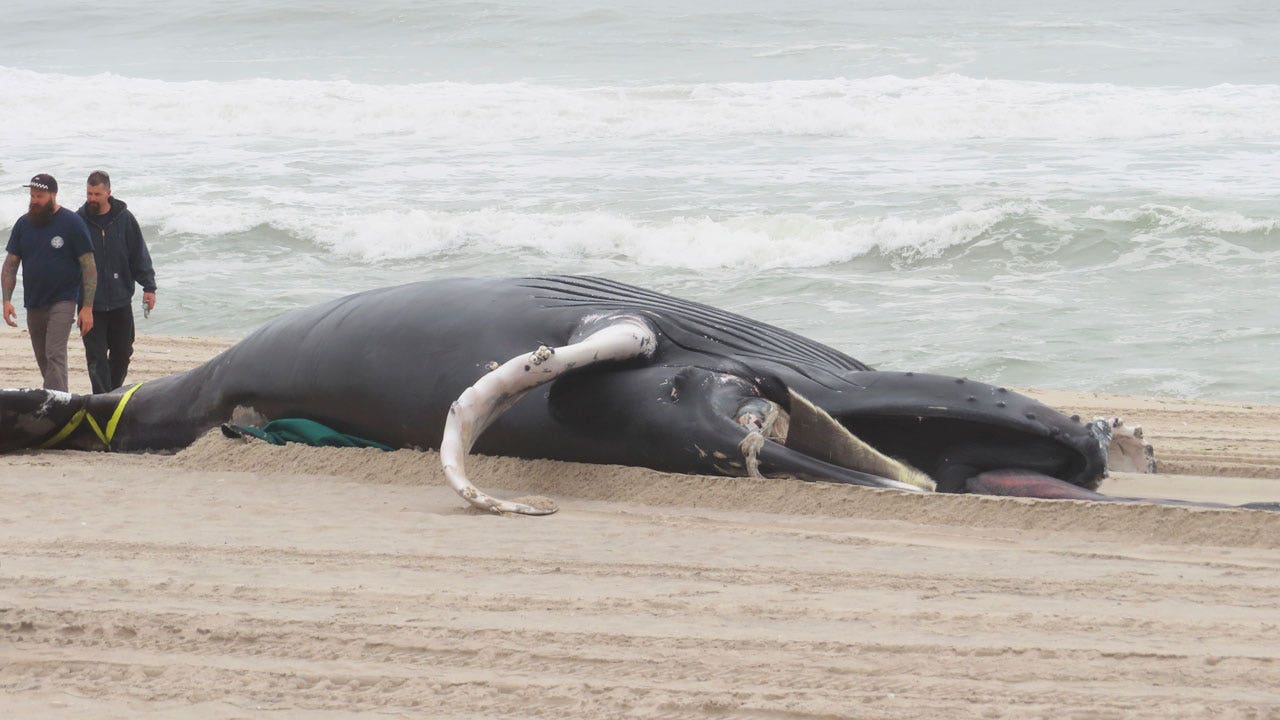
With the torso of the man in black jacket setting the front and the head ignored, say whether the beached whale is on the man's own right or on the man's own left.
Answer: on the man's own left

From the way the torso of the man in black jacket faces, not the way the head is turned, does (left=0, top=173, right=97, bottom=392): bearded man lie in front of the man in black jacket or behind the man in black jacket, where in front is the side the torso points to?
in front

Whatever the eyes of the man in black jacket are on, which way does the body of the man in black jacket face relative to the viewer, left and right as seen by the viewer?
facing the viewer and to the left of the viewer

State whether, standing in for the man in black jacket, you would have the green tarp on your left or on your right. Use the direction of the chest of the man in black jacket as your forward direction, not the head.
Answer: on your left
